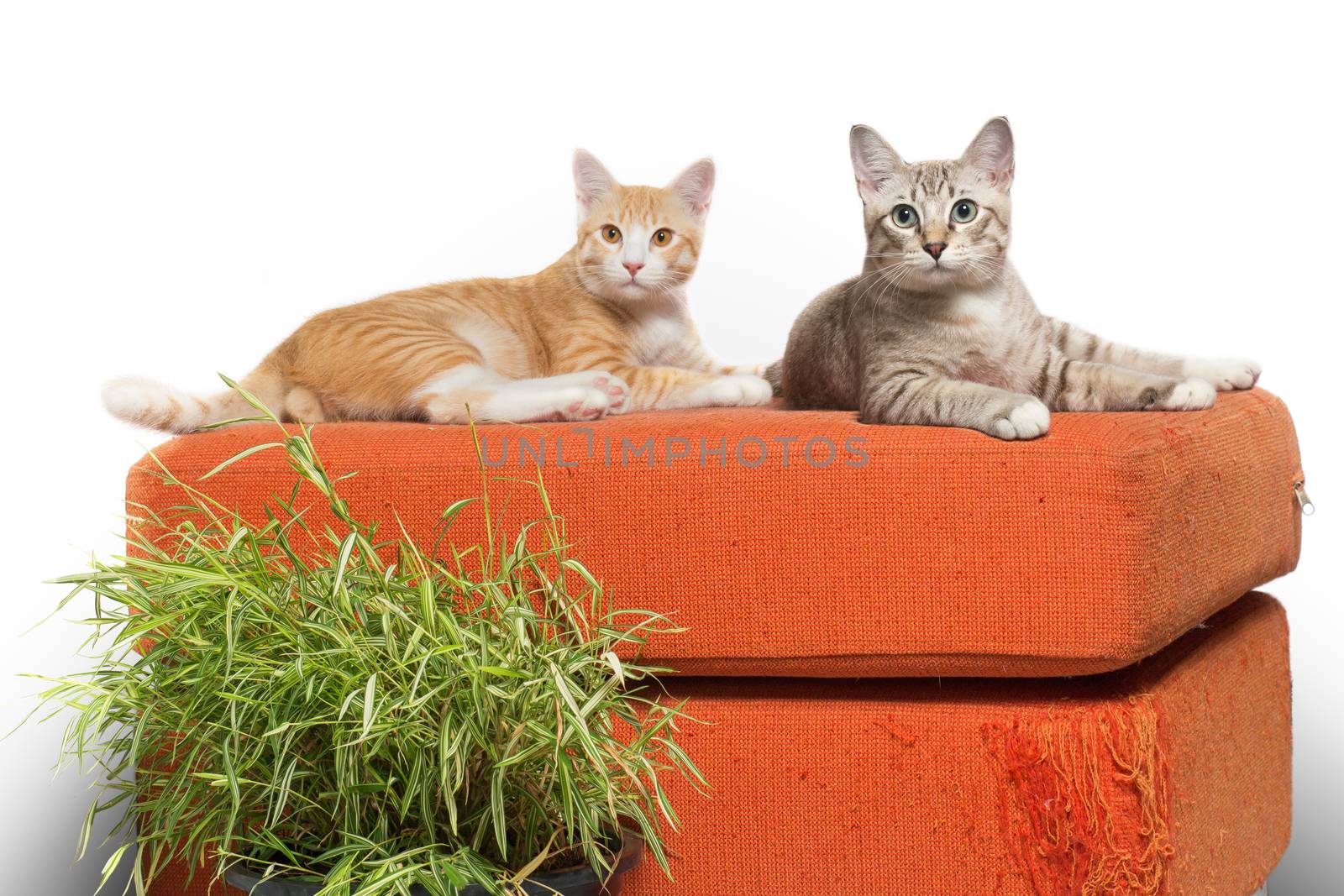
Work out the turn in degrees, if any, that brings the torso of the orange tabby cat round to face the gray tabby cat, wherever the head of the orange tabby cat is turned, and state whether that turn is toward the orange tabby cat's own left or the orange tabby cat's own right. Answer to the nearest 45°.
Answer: approximately 45° to the orange tabby cat's own right

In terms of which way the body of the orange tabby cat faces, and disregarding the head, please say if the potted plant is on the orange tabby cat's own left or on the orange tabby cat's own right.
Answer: on the orange tabby cat's own right

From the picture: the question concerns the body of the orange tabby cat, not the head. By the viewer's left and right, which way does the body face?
facing to the right of the viewer
